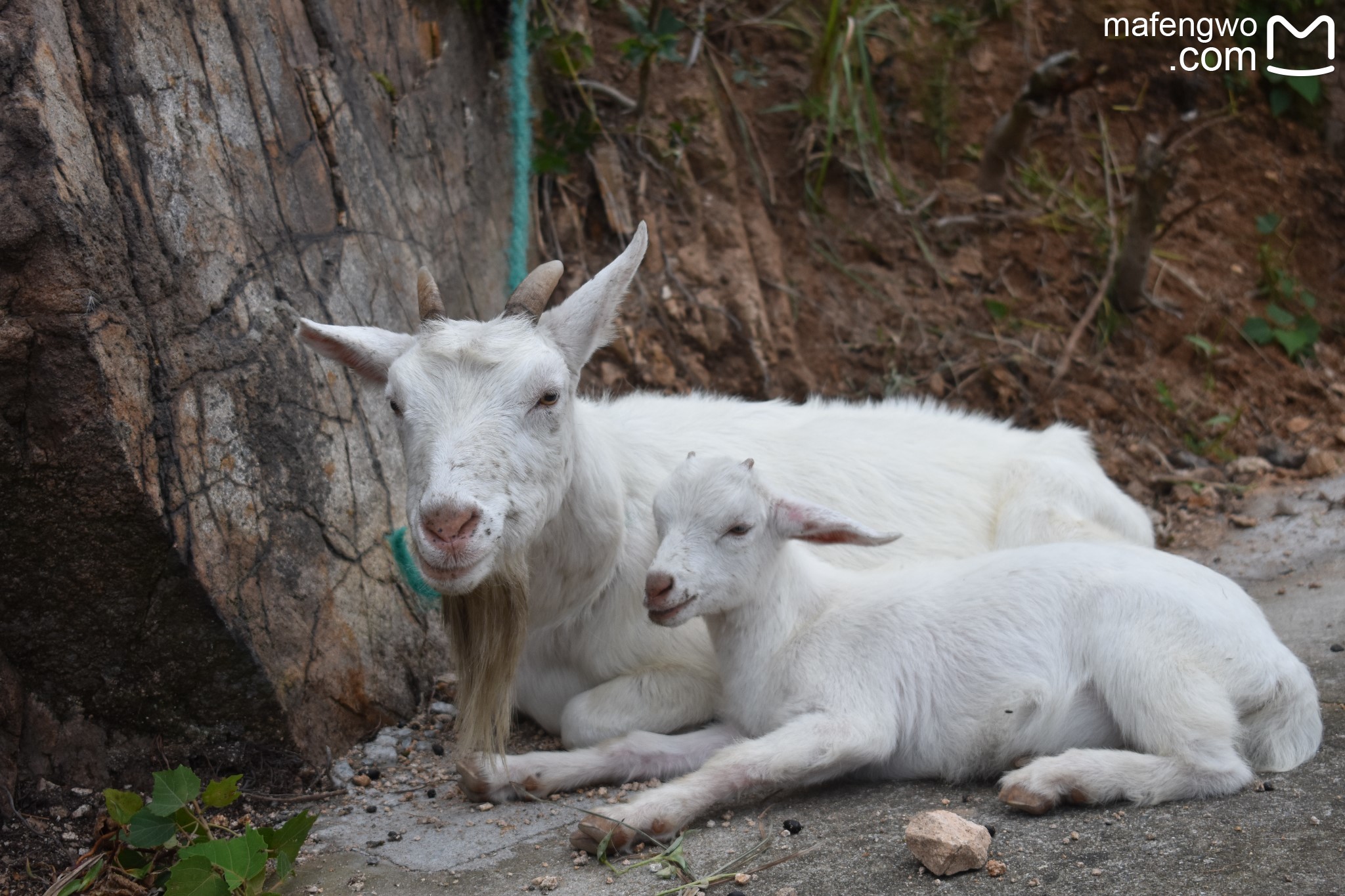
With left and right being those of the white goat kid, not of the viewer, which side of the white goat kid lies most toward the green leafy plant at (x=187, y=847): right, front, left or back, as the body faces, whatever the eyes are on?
front

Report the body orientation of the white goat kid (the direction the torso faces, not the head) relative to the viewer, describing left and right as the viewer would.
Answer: facing to the left of the viewer

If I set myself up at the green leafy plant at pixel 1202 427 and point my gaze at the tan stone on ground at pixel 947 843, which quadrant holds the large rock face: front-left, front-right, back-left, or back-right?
front-right

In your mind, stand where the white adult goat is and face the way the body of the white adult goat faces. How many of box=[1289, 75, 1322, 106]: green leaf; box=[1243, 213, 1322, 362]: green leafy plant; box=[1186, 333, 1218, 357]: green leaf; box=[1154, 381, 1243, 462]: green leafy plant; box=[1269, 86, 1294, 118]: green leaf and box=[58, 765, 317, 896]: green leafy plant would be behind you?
5

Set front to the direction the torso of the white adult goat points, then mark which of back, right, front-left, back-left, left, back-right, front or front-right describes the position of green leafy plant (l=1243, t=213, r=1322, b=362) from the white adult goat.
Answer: back

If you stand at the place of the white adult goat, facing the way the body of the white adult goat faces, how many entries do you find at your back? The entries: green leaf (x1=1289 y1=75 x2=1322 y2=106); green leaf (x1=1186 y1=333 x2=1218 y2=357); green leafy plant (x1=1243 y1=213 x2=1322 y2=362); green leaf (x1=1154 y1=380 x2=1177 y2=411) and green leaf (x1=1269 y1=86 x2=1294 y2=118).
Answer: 5

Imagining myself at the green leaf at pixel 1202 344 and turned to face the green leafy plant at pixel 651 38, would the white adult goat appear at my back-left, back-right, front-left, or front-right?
front-left

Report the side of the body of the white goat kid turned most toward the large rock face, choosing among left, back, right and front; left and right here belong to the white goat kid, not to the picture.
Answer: front

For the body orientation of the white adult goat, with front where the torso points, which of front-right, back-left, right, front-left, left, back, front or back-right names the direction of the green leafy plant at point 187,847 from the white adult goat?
front

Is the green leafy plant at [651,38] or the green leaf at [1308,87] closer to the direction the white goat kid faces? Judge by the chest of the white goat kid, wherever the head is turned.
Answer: the green leafy plant

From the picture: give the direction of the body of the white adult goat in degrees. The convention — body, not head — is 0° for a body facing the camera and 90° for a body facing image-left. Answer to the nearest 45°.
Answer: approximately 45°

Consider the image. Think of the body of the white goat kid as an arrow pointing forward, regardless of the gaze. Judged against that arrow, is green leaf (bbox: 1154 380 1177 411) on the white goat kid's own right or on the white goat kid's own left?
on the white goat kid's own right

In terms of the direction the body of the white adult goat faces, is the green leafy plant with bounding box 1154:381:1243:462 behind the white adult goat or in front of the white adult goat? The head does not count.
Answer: behind

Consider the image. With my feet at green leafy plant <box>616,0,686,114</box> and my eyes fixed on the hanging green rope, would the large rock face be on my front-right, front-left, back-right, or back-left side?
front-right

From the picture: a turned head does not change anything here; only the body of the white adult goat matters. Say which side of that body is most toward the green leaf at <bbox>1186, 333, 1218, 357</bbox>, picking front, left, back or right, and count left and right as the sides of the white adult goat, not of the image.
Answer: back

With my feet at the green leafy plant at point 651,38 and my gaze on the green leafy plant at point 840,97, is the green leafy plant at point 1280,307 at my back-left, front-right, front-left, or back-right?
front-right
